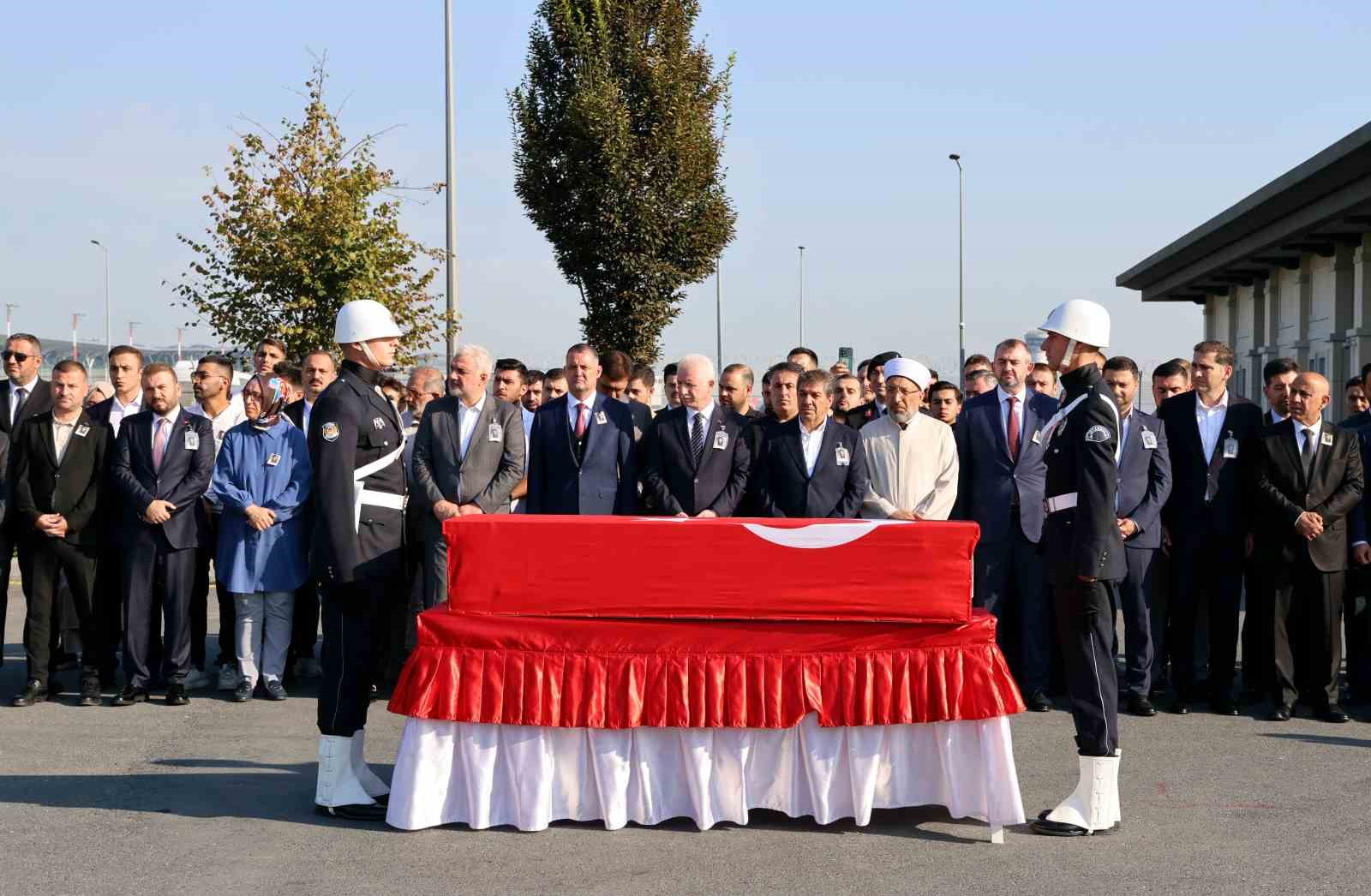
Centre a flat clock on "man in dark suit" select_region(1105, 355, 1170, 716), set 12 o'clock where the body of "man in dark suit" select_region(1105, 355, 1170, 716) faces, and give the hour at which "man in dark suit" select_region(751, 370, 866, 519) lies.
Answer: "man in dark suit" select_region(751, 370, 866, 519) is roughly at 2 o'clock from "man in dark suit" select_region(1105, 355, 1170, 716).

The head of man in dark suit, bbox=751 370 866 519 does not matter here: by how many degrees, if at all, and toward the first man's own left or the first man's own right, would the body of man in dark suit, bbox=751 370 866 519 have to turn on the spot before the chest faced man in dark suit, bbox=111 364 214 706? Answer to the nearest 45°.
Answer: approximately 90° to the first man's own right

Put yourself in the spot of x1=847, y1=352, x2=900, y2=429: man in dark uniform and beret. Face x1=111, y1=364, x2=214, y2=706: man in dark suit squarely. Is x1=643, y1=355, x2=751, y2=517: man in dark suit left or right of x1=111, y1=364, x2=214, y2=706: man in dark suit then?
left

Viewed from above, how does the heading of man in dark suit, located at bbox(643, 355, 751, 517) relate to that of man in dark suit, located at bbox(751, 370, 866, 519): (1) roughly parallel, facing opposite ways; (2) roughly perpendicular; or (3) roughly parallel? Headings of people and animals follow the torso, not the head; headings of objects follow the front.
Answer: roughly parallel

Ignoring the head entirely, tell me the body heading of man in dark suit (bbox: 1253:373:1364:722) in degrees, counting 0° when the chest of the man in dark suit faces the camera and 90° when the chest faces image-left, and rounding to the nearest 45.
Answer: approximately 0°

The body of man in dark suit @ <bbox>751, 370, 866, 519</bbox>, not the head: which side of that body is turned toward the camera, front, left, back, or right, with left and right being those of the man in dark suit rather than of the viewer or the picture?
front

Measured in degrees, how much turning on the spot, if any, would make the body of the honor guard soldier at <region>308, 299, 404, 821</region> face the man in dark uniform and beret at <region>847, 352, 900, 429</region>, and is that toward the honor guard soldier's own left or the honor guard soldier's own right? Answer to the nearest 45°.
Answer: approximately 45° to the honor guard soldier's own left

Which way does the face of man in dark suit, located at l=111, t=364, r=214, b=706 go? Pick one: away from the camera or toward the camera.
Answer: toward the camera

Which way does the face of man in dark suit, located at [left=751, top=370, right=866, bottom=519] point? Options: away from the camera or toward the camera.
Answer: toward the camera

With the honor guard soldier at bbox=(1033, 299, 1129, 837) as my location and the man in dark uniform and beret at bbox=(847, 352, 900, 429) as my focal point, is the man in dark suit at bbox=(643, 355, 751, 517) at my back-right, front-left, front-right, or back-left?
front-left

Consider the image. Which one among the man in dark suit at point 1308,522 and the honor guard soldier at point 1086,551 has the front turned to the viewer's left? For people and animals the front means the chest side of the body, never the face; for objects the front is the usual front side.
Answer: the honor guard soldier

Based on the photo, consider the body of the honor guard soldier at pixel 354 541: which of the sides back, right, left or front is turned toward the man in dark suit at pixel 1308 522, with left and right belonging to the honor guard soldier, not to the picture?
front

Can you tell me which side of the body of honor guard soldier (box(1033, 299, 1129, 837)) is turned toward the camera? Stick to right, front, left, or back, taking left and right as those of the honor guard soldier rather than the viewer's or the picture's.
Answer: left

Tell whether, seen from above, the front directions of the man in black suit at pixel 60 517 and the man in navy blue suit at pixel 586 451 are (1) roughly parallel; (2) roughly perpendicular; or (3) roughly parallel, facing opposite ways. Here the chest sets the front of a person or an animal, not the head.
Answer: roughly parallel

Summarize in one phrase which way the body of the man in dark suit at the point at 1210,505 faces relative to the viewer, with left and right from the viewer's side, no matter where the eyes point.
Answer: facing the viewer

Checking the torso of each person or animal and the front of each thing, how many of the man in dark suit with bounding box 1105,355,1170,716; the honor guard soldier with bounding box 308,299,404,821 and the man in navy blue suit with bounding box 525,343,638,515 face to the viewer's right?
1

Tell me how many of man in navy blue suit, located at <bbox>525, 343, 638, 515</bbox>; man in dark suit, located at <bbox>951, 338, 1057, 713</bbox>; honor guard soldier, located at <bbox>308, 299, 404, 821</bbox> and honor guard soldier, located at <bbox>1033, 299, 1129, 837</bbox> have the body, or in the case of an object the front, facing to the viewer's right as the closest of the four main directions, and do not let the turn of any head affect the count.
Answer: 1

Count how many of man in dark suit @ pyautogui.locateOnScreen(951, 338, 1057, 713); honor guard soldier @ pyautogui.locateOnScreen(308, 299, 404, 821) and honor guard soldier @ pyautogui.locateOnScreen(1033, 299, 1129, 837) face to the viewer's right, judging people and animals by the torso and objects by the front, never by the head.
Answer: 1
